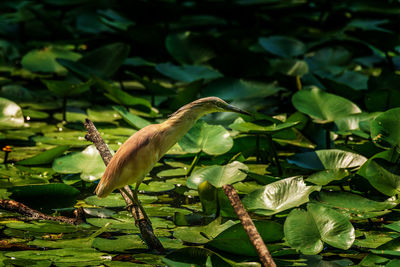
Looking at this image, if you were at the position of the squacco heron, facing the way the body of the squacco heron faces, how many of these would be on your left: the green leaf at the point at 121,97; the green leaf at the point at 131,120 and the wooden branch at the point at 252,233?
2

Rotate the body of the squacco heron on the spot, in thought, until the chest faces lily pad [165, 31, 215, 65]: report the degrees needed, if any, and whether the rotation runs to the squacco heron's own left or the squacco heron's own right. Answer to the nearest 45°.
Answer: approximately 90° to the squacco heron's own left

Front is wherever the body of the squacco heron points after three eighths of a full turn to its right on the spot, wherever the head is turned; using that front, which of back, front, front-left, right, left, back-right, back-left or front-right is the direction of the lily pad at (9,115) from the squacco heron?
right

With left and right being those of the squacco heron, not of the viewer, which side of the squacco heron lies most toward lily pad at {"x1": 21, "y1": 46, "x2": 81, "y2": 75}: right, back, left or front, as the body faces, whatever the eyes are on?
left

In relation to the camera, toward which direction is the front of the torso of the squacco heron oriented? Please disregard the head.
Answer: to the viewer's right

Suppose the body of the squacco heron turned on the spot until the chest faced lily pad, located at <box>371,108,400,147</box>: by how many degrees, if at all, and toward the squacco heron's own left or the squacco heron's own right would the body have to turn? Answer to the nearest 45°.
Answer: approximately 45° to the squacco heron's own left

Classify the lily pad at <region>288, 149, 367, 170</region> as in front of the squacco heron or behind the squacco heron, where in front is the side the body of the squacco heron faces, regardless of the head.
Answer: in front

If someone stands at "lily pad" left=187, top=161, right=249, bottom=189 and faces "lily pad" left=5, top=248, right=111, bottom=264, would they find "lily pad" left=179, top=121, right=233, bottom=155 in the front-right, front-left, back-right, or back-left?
back-right

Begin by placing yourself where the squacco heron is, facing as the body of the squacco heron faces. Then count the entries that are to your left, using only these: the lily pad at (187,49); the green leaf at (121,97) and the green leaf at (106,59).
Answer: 3

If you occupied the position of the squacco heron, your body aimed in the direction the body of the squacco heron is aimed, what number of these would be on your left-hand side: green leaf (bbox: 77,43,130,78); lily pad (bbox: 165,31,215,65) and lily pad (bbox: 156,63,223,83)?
3

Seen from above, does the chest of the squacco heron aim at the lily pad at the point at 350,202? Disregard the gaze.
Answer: yes

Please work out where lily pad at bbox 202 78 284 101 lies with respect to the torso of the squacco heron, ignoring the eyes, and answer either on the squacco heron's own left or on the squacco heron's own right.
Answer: on the squacco heron's own left
